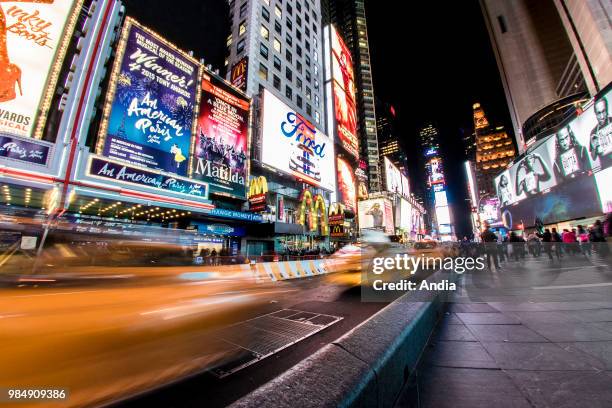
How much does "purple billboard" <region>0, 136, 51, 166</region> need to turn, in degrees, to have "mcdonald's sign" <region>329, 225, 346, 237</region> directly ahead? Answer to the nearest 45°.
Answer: approximately 45° to its left

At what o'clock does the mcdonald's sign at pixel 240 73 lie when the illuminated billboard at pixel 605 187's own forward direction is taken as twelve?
The mcdonald's sign is roughly at 12 o'clock from the illuminated billboard.

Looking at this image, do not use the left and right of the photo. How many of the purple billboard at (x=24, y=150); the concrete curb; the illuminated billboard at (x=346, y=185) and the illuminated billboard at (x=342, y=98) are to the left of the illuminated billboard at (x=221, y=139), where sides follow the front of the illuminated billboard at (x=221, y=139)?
2

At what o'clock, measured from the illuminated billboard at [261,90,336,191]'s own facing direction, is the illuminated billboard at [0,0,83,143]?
the illuminated billboard at [0,0,83,143] is roughly at 3 o'clock from the illuminated billboard at [261,90,336,191].

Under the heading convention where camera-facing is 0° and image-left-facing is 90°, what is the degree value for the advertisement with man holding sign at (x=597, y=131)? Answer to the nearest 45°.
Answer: approximately 45°

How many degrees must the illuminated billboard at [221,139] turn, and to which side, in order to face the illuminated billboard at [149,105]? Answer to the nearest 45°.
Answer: approximately 90° to its right

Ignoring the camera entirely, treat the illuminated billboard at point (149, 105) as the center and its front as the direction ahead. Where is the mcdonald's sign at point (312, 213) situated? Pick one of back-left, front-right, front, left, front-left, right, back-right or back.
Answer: front-left
